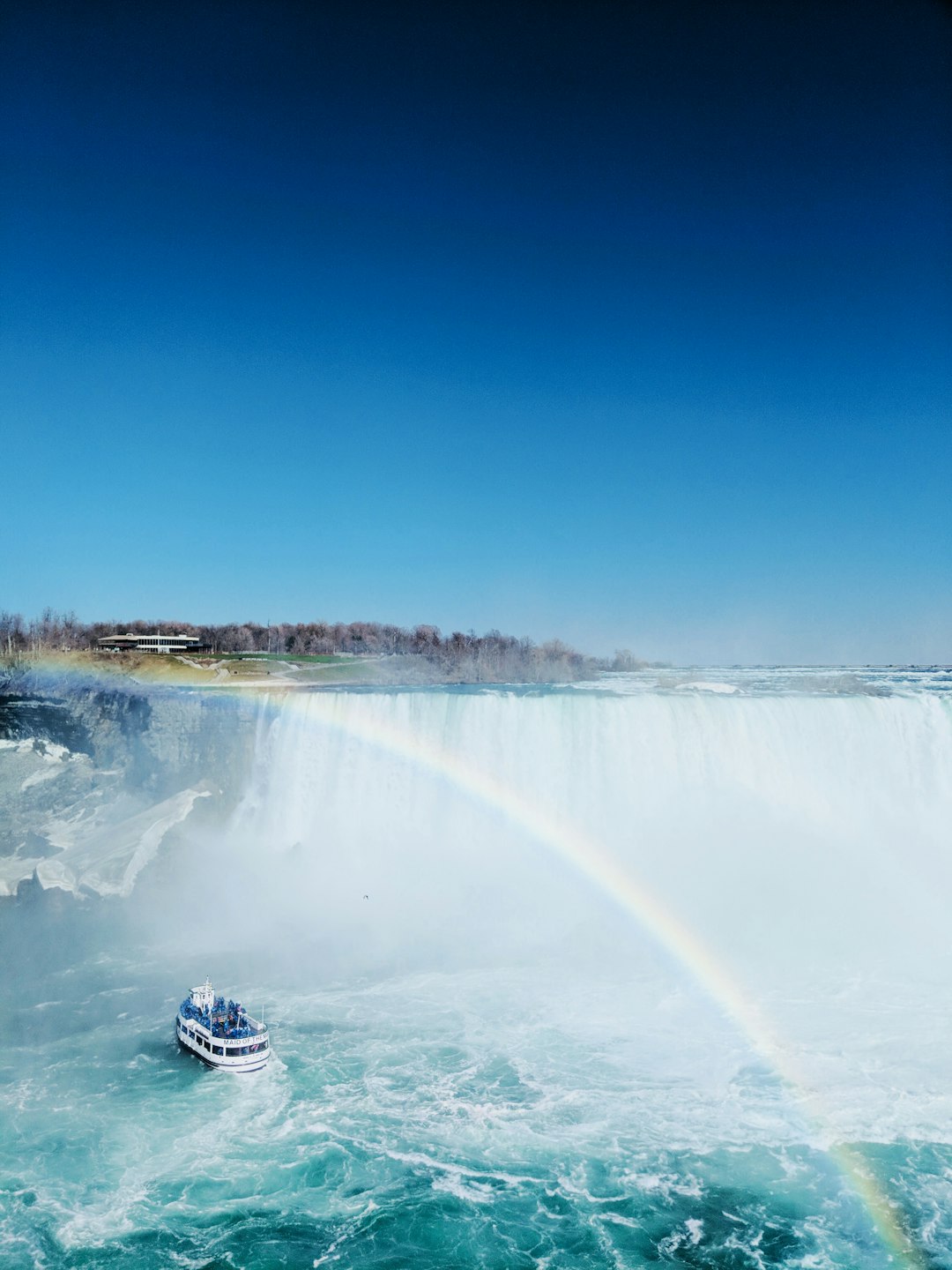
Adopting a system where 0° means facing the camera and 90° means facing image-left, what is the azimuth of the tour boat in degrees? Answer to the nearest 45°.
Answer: approximately 135°
